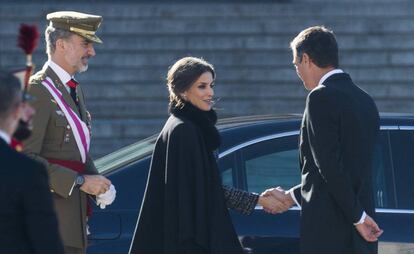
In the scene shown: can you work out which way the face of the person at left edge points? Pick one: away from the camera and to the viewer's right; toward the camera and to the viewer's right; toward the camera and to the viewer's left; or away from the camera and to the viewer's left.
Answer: away from the camera and to the viewer's right

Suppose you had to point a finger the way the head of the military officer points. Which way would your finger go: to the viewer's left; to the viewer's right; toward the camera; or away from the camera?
to the viewer's right

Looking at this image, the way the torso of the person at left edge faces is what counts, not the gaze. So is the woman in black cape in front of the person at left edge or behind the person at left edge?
in front

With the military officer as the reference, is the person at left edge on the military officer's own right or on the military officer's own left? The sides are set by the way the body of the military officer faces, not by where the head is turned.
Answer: on the military officer's own right

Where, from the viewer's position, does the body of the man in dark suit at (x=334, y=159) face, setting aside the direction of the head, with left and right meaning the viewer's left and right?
facing away from the viewer and to the left of the viewer

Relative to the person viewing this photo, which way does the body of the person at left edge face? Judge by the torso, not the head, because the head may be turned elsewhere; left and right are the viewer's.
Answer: facing away from the viewer and to the right of the viewer
